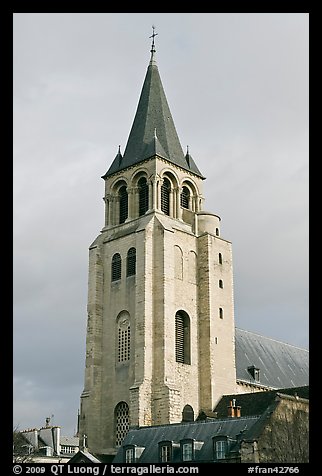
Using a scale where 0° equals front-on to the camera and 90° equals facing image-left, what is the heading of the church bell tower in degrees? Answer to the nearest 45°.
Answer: approximately 45°
